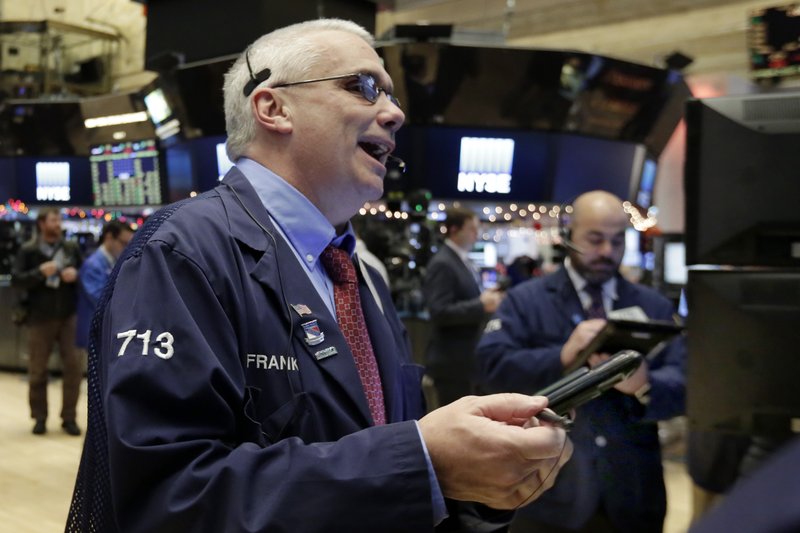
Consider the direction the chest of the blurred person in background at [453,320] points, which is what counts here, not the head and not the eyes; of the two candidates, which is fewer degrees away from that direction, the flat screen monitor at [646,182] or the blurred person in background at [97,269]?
the flat screen monitor

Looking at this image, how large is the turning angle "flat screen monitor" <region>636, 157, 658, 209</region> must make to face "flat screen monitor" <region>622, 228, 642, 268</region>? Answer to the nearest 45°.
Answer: approximately 135° to its right

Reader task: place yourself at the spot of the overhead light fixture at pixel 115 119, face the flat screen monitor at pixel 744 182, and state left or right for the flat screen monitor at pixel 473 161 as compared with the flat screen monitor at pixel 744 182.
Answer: left

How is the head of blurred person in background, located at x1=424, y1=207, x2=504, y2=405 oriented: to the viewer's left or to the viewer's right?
to the viewer's right

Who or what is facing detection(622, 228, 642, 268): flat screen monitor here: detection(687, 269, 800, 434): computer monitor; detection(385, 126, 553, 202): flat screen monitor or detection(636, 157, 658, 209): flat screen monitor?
the computer monitor

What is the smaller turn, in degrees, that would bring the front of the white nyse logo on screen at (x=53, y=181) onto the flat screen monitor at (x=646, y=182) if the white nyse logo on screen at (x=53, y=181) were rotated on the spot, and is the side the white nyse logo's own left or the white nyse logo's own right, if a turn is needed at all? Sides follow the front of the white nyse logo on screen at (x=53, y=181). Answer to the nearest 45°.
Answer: approximately 45° to the white nyse logo's own left

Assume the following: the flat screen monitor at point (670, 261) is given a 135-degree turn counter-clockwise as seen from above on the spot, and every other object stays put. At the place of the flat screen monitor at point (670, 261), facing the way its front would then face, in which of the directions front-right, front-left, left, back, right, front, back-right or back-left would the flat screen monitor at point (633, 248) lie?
left

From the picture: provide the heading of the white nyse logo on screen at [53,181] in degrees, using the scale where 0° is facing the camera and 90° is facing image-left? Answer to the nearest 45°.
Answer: approximately 0°

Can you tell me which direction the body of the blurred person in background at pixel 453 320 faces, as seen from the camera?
to the viewer's right

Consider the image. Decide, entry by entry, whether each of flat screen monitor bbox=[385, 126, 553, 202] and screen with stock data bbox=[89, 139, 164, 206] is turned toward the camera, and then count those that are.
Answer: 2

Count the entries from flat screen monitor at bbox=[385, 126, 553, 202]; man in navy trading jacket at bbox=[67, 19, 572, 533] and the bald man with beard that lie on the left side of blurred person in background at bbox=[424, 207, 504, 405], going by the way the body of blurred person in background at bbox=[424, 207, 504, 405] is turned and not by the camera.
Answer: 1

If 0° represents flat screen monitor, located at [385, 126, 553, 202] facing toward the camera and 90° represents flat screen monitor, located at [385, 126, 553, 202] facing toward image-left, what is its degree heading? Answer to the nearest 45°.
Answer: approximately 0°
